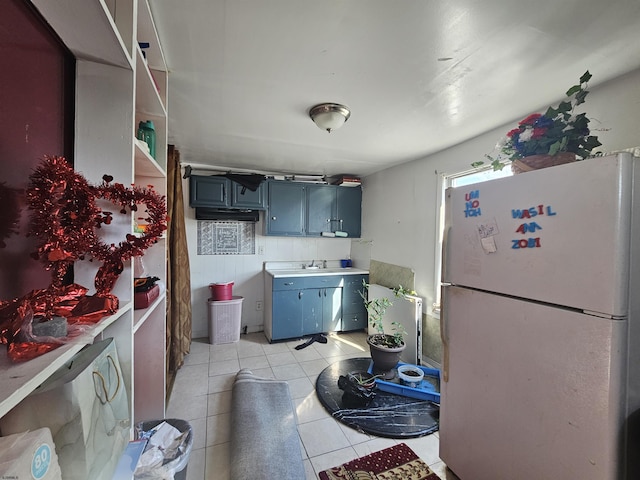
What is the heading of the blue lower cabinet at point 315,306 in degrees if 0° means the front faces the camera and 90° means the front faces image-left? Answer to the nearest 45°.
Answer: approximately 0°

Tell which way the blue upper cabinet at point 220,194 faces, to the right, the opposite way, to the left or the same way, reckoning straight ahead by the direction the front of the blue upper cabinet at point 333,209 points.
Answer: the same way

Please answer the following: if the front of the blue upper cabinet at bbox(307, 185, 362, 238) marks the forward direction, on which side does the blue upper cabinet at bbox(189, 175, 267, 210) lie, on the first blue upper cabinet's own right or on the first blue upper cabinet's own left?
on the first blue upper cabinet's own right

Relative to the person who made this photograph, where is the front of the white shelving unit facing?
facing to the right of the viewer

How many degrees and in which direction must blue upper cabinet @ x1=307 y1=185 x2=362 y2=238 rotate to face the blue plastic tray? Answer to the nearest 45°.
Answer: approximately 45° to its left

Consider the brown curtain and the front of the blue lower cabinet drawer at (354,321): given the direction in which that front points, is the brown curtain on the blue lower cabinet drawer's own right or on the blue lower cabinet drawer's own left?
on the blue lower cabinet drawer's own right

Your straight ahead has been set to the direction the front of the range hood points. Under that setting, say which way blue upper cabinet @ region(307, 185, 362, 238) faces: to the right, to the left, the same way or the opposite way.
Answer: the same way

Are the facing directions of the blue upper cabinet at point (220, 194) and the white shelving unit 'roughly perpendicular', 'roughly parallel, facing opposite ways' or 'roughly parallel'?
roughly perpendicular

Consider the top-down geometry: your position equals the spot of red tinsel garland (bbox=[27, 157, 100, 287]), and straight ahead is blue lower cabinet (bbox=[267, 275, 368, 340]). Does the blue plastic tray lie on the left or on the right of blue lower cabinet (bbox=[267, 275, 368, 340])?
right

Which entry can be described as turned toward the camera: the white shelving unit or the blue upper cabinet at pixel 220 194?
the blue upper cabinet

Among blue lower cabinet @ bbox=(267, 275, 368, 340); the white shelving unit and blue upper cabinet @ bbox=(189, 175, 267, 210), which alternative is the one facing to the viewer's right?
the white shelving unit

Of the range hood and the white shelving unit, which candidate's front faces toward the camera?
the range hood

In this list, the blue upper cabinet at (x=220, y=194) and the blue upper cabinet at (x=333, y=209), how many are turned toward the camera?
2

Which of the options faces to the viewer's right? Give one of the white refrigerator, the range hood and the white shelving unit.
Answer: the white shelving unit

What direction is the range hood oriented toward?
toward the camera

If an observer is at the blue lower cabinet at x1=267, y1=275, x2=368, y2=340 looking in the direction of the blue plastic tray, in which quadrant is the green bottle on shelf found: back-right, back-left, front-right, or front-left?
front-right

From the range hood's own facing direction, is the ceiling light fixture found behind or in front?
in front

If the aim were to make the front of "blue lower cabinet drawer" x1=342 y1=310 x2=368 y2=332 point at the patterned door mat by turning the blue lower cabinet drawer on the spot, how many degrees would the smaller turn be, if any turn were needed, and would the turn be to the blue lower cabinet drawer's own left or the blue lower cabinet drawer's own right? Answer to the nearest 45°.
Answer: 0° — it already faces it

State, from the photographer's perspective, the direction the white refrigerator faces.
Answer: facing the viewer and to the left of the viewer

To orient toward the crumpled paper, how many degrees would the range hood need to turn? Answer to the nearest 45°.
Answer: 0° — it already faces it

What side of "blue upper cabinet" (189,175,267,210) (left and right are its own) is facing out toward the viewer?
front
